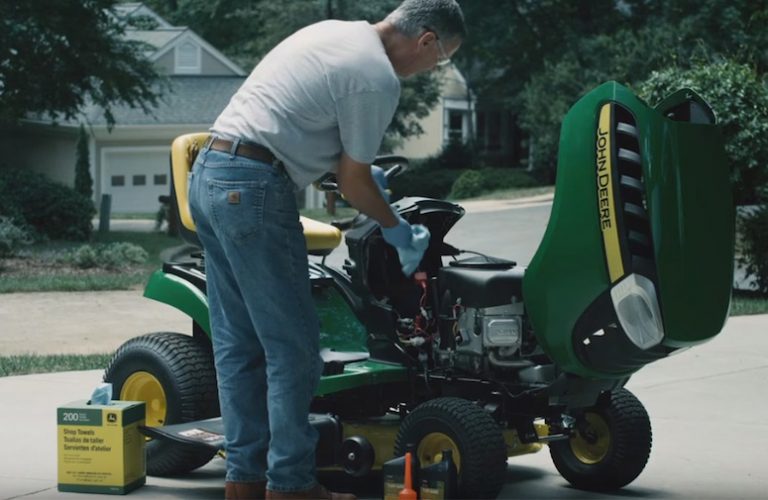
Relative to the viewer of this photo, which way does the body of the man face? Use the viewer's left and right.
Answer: facing away from the viewer and to the right of the viewer

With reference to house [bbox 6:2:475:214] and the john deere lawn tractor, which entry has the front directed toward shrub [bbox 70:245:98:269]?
the house

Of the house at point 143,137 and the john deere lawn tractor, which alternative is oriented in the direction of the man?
the house

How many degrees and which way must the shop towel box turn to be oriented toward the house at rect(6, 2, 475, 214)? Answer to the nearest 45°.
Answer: approximately 180°

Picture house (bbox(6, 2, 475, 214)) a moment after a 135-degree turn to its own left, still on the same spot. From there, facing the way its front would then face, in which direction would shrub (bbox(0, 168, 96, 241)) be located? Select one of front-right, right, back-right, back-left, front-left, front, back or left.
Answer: back-right

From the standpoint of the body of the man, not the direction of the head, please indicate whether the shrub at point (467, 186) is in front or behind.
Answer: in front

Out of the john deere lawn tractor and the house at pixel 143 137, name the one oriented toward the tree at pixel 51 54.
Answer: the house

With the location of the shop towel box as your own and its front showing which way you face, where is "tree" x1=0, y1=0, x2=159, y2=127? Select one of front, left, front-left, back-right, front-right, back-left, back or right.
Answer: back

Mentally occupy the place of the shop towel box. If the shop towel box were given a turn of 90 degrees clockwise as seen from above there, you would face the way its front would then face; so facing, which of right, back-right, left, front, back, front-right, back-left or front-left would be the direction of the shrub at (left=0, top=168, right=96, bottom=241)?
right

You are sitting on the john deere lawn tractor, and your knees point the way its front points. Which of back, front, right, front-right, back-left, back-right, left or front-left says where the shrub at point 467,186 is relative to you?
back-left

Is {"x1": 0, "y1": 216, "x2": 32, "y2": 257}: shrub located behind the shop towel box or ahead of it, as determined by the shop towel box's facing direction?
behind

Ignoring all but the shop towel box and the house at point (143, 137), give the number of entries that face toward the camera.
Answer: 2

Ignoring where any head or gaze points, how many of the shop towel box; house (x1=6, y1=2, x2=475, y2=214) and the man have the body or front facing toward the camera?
2

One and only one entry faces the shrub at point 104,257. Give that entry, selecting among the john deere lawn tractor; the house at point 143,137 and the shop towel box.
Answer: the house

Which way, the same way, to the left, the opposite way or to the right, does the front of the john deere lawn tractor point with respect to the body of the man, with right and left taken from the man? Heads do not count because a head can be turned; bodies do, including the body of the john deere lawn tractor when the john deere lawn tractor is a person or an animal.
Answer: to the right

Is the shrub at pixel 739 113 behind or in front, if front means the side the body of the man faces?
in front
